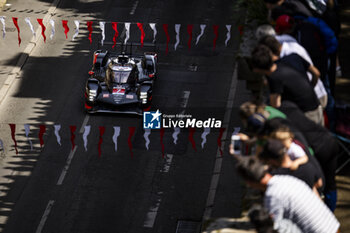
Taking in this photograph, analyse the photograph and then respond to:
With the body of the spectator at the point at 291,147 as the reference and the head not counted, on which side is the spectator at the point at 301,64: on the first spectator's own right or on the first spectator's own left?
on the first spectator's own right

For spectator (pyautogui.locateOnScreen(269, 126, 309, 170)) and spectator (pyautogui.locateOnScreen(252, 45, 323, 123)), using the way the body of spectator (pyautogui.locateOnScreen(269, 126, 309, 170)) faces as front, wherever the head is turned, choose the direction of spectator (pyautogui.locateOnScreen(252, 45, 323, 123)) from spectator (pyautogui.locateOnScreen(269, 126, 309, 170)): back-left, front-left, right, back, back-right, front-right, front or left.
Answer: right

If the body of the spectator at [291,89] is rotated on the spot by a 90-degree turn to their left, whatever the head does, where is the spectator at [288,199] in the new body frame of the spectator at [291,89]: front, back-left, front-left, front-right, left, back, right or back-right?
front-left

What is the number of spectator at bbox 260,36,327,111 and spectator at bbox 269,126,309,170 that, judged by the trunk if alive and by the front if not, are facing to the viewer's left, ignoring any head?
2

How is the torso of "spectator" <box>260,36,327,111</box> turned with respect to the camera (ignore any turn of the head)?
to the viewer's left

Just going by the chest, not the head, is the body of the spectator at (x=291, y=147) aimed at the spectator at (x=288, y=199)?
no

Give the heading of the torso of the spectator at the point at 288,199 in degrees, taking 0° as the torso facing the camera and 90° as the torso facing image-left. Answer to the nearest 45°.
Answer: approximately 135°

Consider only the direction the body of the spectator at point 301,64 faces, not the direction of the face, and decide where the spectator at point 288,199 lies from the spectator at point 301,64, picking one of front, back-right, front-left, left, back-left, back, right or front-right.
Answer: left

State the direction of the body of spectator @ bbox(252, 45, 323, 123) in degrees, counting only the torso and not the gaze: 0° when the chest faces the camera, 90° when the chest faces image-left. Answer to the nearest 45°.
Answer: approximately 135°

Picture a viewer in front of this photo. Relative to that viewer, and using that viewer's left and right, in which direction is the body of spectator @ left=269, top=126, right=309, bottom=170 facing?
facing to the left of the viewer

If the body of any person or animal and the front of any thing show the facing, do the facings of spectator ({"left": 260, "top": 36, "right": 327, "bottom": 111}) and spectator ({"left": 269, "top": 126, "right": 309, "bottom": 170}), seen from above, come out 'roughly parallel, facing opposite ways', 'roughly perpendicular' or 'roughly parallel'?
roughly parallel
